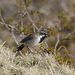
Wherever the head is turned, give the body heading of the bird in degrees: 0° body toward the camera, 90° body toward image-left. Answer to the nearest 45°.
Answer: approximately 270°
